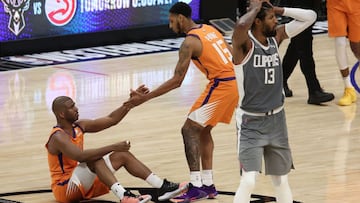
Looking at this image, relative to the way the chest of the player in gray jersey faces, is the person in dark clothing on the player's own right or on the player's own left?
on the player's own left

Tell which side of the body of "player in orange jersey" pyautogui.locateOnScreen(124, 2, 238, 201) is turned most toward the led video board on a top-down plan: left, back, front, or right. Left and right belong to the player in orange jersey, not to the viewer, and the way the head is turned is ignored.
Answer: right

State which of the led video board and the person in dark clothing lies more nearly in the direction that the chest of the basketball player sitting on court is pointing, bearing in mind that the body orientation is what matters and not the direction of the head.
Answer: the person in dark clothing

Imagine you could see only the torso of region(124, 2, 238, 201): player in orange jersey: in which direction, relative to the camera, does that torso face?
to the viewer's left

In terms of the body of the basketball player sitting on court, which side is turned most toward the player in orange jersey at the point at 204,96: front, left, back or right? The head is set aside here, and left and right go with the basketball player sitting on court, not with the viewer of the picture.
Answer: front

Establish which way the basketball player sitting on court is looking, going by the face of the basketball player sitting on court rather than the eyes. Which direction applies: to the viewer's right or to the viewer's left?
to the viewer's right

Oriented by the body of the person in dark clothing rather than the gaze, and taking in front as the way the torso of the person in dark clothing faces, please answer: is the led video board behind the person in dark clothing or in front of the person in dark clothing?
behind

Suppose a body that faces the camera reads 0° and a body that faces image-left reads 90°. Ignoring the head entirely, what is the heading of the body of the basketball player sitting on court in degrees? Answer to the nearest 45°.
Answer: approximately 270°

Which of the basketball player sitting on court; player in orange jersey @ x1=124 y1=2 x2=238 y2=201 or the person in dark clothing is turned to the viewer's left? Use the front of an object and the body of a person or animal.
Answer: the player in orange jersey

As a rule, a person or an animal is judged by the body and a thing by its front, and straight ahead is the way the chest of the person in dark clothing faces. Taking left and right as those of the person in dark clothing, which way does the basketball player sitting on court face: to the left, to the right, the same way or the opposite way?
the same way

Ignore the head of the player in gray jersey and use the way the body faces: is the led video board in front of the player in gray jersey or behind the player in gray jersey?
behind
